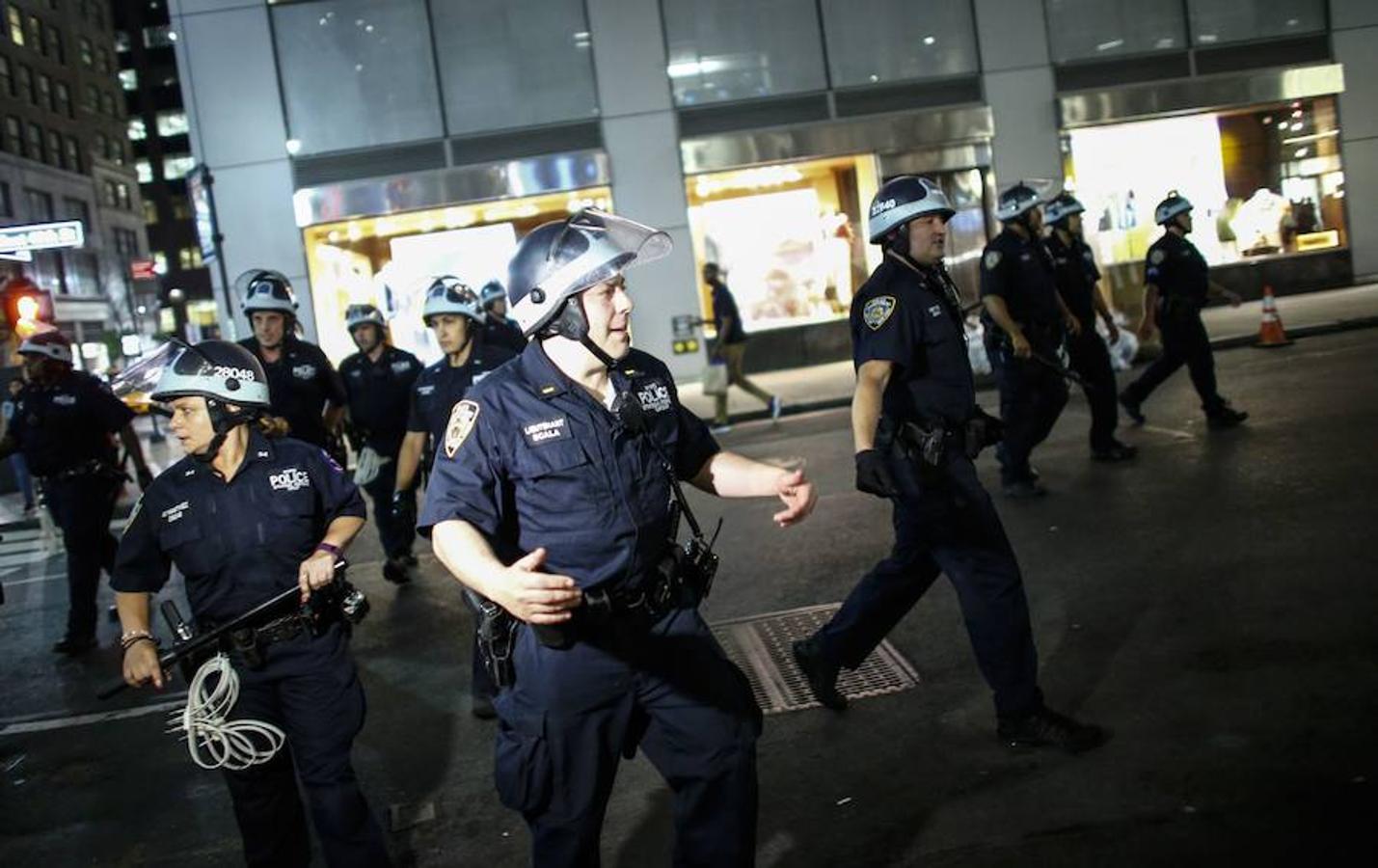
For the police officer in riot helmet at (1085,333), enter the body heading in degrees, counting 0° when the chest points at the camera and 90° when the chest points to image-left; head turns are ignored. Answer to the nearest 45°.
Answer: approximately 270°

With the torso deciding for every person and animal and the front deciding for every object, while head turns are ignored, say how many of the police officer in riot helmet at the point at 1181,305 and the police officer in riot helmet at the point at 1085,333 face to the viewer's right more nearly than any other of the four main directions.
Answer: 2

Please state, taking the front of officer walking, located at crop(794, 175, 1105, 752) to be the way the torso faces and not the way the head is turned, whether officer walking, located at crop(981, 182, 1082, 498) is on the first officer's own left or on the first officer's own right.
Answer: on the first officer's own left

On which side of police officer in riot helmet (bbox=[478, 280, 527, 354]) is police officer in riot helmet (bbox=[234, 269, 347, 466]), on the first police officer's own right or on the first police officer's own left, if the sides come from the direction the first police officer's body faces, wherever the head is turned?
on the first police officer's own right

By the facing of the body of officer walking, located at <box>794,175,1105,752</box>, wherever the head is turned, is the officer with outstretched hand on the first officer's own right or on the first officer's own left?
on the first officer's own right

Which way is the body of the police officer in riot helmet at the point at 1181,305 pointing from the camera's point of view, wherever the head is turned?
to the viewer's right

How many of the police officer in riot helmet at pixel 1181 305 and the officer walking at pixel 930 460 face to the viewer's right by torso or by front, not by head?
2
